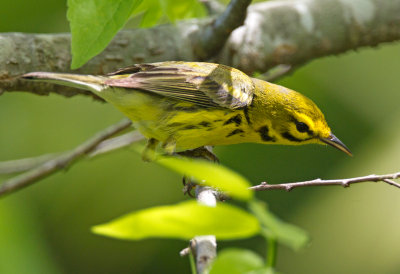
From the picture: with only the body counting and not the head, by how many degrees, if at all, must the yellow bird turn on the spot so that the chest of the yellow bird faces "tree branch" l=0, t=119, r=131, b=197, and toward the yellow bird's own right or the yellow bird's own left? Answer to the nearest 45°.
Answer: approximately 180°

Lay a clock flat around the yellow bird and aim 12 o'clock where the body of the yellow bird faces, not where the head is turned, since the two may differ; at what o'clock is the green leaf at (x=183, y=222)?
The green leaf is roughly at 3 o'clock from the yellow bird.

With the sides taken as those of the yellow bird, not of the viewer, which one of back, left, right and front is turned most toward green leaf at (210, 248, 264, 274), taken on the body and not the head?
right

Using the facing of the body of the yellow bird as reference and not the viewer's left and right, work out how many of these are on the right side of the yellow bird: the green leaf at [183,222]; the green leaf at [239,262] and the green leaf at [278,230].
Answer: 3

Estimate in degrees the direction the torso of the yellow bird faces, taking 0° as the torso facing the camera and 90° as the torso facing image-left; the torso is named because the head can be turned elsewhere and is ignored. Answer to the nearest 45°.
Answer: approximately 270°

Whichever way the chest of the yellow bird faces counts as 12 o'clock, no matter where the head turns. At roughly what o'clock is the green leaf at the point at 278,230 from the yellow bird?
The green leaf is roughly at 3 o'clock from the yellow bird.
